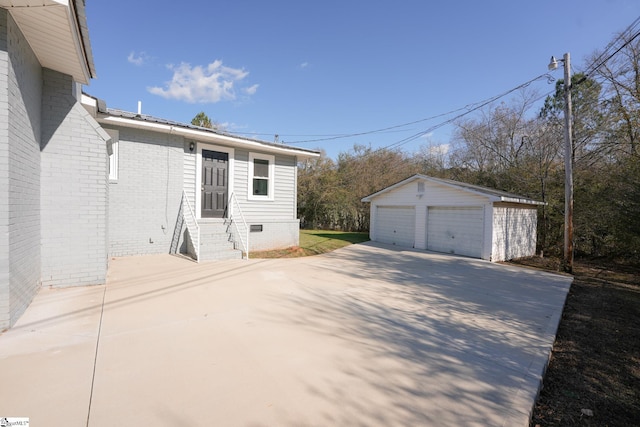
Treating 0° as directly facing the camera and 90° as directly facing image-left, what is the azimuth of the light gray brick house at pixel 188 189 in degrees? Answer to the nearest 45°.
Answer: approximately 315°

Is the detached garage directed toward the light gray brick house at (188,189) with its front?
yes

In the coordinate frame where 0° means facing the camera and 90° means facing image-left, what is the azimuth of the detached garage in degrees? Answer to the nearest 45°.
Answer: approximately 45°

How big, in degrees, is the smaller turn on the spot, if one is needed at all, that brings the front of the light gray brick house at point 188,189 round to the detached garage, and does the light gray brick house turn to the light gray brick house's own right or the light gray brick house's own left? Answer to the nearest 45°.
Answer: approximately 45° to the light gray brick house's own left

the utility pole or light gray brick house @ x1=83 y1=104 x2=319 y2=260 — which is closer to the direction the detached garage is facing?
the light gray brick house

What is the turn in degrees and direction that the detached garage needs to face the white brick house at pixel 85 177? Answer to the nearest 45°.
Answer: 0° — it already faces it

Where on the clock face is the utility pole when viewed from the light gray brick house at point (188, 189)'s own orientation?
The utility pole is roughly at 11 o'clock from the light gray brick house.

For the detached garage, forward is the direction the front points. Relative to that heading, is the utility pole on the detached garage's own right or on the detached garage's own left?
on the detached garage's own left
